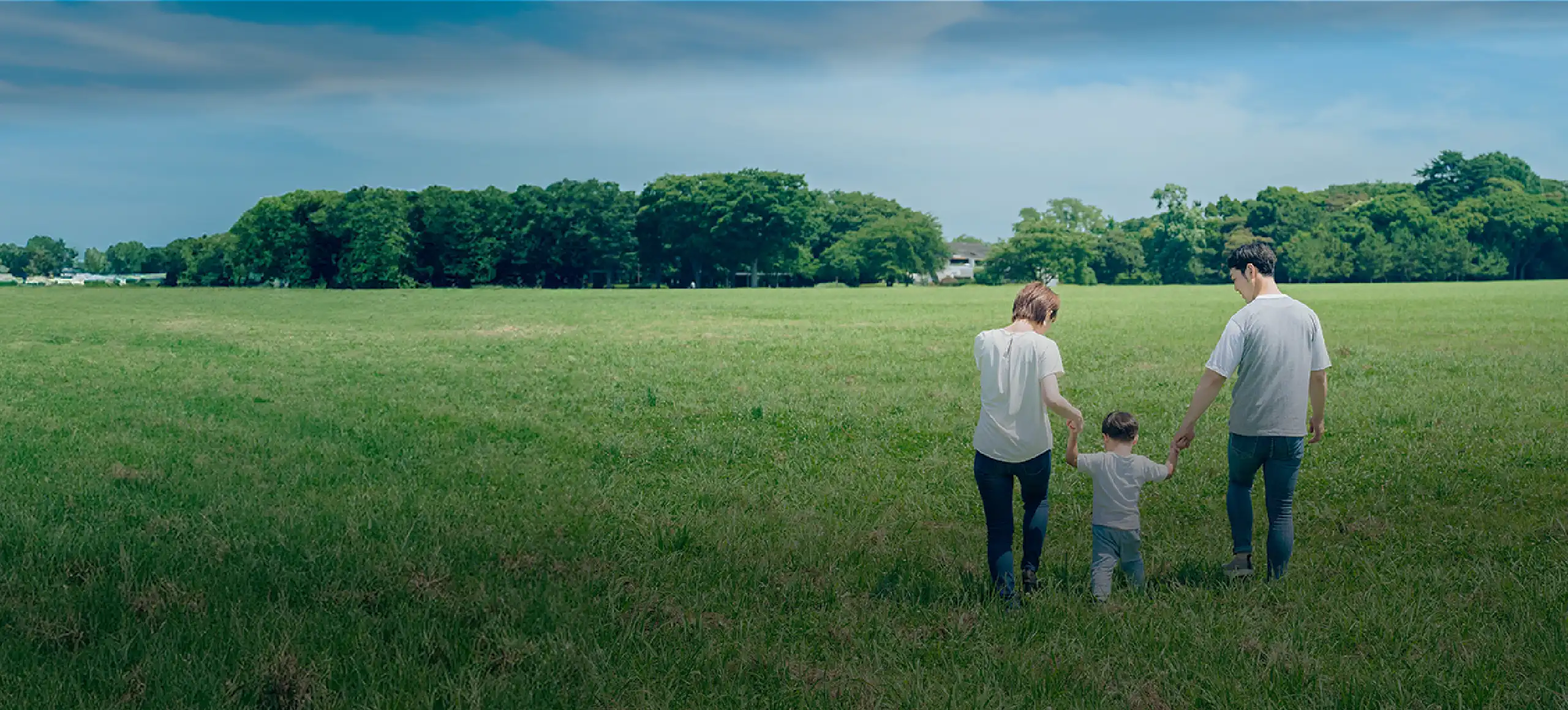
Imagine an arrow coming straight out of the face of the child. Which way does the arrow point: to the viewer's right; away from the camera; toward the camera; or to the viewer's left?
away from the camera

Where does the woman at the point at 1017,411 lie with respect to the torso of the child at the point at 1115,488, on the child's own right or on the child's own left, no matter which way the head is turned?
on the child's own left

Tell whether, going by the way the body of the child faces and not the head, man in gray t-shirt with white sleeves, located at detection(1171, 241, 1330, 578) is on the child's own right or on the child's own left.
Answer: on the child's own right

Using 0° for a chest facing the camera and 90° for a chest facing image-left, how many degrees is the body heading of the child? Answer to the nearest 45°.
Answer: approximately 180°

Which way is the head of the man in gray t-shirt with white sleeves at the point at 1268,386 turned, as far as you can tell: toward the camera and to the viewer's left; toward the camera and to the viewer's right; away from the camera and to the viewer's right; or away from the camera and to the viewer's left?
away from the camera and to the viewer's left

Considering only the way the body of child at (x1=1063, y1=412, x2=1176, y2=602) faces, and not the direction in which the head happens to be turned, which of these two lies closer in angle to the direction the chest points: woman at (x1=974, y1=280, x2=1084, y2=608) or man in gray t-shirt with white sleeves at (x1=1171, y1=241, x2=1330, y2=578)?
the man in gray t-shirt with white sleeves

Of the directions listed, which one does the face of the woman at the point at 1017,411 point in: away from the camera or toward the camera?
away from the camera
